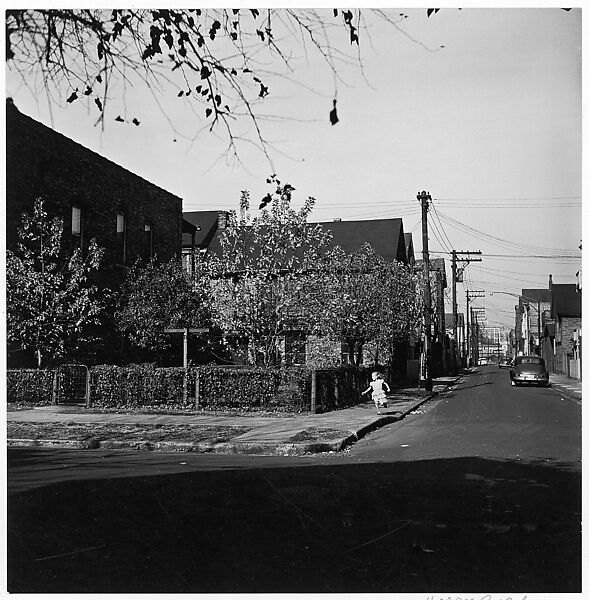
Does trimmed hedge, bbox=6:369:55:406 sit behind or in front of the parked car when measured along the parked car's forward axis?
behind

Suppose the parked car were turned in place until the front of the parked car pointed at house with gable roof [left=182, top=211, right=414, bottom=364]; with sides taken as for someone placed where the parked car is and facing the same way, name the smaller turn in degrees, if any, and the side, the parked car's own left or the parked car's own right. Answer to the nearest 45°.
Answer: approximately 90° to the parked car's own left

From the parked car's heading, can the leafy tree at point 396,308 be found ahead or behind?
behind

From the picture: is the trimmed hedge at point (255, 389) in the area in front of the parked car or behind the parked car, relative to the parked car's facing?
behind

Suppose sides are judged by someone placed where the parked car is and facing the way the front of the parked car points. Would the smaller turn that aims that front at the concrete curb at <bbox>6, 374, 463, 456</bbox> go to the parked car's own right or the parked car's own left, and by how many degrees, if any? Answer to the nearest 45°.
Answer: approximately 180°

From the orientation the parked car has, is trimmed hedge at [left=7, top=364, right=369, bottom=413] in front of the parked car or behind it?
behind

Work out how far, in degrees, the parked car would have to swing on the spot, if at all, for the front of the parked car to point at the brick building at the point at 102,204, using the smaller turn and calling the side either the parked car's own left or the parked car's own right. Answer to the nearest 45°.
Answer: approximately 135° to the parked car's own left

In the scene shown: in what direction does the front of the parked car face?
away from the camera
